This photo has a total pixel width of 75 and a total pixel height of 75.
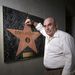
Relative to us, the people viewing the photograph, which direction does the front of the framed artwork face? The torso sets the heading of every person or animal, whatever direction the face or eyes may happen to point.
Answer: facing the viewer and to the right of the viewer

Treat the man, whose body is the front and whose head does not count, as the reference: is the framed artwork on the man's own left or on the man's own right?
on the man's own right

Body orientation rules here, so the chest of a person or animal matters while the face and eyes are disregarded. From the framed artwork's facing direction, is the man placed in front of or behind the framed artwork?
in front

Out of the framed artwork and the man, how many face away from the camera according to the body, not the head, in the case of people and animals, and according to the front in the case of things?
0

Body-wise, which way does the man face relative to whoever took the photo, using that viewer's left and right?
facing the viewer and to the left of the viewer
